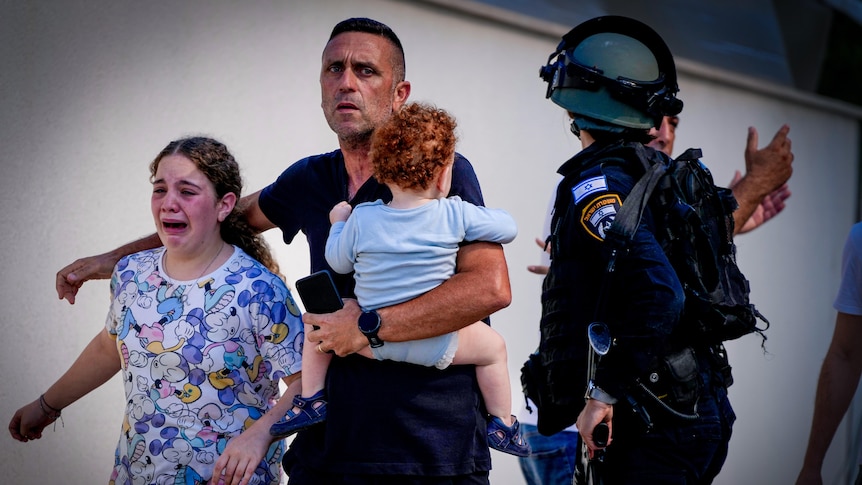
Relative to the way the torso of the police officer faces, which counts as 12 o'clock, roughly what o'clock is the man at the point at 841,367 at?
The man is roughly at 3 o'clock from the police officer.

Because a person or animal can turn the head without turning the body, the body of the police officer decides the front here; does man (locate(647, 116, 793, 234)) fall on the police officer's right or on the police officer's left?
on the police officer's right

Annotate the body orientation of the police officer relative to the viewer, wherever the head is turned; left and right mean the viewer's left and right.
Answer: facing away from the viewer and to the left of the viewer
